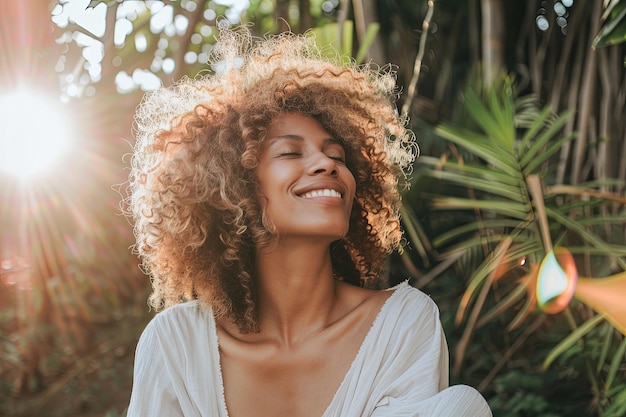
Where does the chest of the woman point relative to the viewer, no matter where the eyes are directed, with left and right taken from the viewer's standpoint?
facing the viewer

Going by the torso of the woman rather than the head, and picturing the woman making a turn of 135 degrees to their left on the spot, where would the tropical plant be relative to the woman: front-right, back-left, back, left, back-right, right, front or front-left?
front

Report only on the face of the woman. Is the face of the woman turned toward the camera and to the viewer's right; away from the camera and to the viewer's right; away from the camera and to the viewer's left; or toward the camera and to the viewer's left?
toward the camera and to the viewer's right
